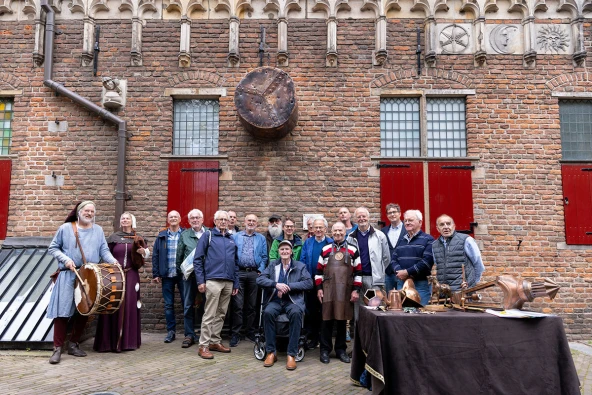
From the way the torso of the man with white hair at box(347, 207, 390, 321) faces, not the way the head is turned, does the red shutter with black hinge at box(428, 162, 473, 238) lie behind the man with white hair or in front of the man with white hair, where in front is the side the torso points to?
behind

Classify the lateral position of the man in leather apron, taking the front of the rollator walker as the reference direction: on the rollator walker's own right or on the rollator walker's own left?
on the rollator walker's own left

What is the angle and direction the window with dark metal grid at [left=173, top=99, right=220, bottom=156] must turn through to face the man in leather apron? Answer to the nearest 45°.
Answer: approximately 45° to its left

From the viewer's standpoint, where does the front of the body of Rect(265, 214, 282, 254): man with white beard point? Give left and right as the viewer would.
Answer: facing the viewer

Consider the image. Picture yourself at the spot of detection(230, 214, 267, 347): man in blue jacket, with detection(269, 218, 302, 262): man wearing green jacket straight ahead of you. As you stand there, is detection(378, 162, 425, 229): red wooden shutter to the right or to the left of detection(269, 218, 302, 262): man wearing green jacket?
left

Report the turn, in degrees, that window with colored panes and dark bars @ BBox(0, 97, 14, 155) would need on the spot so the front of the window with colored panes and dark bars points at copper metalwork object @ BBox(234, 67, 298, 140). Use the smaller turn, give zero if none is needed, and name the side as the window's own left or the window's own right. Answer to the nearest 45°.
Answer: approximately 45° to the window's own left

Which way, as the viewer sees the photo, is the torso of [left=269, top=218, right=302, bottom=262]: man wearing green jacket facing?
toward the camera

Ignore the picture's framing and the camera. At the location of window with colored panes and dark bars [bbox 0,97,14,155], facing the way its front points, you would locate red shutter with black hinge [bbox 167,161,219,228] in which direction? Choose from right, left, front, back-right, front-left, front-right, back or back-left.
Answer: front-left

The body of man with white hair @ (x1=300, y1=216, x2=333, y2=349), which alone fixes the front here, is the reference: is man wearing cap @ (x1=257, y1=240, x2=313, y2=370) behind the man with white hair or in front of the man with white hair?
in front

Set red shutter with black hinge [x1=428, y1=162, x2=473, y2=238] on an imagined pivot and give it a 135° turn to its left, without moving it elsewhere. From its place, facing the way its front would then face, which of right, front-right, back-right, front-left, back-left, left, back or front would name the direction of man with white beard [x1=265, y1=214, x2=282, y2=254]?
back

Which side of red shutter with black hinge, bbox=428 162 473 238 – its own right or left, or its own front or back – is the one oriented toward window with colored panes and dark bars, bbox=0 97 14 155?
right

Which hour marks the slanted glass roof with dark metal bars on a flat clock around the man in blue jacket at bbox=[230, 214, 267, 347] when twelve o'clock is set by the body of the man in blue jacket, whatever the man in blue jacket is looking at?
The slanted glass roof with dark metal bars is roughly at 3 o'clock from the man in blue jacket.
